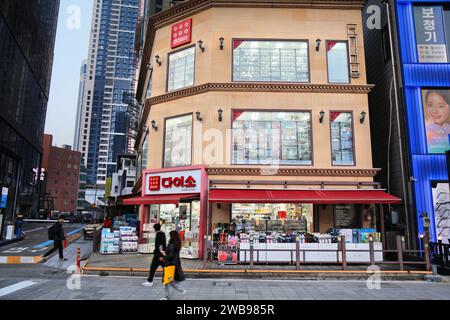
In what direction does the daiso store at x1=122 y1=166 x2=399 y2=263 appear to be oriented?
toward the camera

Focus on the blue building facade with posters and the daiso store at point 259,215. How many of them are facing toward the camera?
2

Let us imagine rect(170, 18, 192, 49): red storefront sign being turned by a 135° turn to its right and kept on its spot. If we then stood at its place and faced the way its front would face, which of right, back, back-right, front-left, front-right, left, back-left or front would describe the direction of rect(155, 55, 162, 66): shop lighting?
front-left

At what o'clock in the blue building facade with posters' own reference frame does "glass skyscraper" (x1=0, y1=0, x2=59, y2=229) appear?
The glass skyscraper is roughly at 3 o'clock from the blue building facade with posters.

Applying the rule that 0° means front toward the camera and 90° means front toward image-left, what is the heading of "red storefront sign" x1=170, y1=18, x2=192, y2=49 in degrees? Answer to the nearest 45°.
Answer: approximately 45°

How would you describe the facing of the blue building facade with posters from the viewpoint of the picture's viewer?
facing the viewer

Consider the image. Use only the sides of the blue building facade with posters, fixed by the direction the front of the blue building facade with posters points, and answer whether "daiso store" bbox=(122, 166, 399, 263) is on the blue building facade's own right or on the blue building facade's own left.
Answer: on the blue building facade's own right
